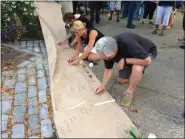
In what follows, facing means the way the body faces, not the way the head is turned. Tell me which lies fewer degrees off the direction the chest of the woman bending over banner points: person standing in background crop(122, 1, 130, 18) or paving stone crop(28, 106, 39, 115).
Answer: the paving stone

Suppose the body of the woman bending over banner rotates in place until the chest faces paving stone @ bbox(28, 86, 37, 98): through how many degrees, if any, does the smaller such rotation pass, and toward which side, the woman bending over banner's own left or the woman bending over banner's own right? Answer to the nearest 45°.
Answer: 0° — they already face it

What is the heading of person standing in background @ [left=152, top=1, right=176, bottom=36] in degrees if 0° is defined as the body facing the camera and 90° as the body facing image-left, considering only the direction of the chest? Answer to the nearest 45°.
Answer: approximately 45°

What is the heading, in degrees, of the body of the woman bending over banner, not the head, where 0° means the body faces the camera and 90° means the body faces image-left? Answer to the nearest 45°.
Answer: approximately 45°

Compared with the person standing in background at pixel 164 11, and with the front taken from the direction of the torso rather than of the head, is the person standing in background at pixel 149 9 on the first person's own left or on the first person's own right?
on the first person's own right

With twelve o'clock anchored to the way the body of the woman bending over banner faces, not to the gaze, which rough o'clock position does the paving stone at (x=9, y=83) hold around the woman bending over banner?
The paving stone is roughly at 1 o'clock from the woman bending over banner.
